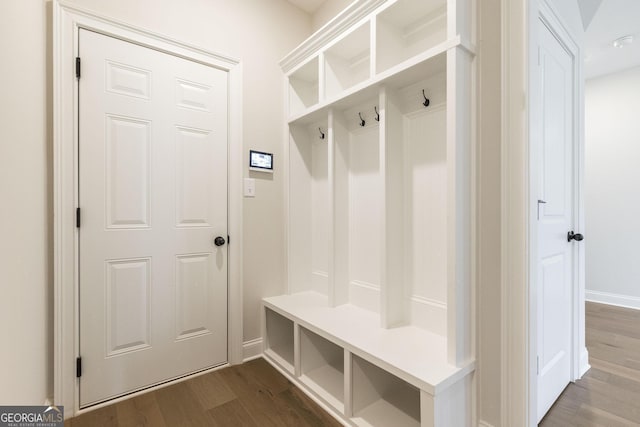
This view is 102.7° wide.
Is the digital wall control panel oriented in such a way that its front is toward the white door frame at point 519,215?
yes

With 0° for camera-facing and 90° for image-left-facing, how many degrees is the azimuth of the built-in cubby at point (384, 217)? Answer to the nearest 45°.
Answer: approximately 45°

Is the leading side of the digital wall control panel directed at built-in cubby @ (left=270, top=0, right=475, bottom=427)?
yes

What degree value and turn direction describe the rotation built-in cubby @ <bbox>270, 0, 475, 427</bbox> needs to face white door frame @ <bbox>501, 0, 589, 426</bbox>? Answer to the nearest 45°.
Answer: approximately 90° to its left

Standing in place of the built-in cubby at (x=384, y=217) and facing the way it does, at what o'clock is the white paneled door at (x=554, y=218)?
The white paneled door is roughly at 7 o'clock from the built-in cubby.

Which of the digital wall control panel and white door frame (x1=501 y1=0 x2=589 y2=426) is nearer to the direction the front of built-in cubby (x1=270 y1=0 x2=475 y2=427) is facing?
the digital wall control panel

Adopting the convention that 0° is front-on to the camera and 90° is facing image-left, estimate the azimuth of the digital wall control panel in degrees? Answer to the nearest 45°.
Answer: approximately 315°

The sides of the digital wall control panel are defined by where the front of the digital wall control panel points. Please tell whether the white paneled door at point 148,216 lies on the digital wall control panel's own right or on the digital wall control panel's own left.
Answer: on the digital wall control panel's own right

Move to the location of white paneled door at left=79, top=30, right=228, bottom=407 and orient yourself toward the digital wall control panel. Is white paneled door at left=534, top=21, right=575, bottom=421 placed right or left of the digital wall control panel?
right

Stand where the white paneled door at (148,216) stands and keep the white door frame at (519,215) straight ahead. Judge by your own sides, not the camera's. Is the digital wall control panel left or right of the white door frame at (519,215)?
left

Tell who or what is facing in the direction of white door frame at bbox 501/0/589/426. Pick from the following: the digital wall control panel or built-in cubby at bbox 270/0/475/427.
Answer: the digital wall control panel

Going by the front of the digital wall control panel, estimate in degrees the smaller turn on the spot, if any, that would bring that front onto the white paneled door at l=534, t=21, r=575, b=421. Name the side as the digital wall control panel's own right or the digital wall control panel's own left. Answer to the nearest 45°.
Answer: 0° — it already faces it

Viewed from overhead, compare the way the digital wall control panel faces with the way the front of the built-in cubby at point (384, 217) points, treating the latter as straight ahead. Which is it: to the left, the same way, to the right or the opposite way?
to the left
